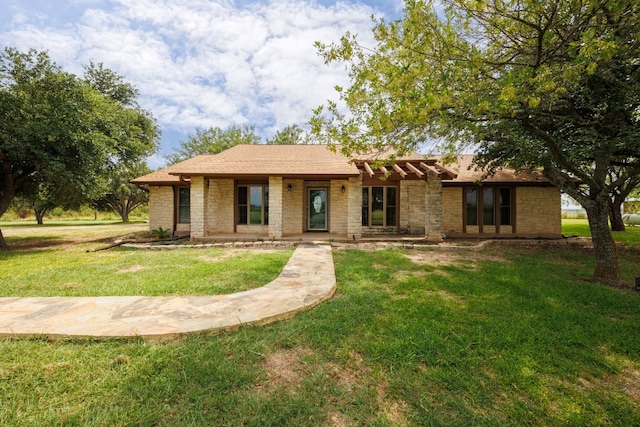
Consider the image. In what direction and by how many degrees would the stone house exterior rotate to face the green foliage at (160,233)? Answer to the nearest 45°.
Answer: approximately 90° to its right

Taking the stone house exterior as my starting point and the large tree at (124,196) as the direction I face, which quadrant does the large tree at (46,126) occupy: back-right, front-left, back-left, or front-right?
front-left

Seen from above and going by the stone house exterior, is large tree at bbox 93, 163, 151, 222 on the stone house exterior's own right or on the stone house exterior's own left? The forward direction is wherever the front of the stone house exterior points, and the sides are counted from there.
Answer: on the stone house exterior's own right

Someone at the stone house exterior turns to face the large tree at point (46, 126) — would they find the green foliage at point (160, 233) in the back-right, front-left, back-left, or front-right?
front-right

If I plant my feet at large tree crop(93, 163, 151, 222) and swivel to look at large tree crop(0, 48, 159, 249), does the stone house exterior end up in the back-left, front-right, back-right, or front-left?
front-left

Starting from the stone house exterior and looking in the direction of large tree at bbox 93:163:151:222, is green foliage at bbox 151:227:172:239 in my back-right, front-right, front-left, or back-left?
front-left

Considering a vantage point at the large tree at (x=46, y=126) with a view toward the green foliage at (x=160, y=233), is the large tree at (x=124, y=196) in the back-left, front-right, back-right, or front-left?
front-left

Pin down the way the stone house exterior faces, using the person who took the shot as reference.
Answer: facing the viewer

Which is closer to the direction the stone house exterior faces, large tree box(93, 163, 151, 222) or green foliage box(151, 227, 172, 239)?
the green foliage

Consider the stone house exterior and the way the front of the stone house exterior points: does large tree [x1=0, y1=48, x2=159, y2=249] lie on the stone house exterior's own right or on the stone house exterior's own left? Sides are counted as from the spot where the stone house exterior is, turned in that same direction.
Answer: on the stone house exterior's own right
